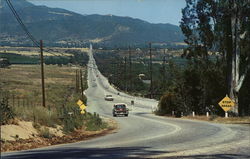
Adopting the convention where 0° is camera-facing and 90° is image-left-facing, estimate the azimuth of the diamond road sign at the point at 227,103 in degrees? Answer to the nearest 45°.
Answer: approximately 0°

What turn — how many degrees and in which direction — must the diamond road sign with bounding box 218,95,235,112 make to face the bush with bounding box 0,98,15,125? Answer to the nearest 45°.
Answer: approximately 45° to its right

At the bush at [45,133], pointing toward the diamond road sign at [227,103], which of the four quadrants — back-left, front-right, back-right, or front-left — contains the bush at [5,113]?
back-left

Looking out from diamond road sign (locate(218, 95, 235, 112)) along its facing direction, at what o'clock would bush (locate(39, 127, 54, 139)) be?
The bush is roughly at 1 o'clock from the diamond road sign.
